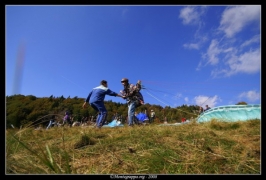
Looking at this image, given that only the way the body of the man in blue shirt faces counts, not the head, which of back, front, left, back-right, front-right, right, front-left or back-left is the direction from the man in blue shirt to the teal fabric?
front-right

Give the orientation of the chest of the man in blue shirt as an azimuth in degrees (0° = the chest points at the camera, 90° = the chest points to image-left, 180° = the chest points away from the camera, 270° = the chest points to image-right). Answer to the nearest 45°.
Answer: approximately 225°

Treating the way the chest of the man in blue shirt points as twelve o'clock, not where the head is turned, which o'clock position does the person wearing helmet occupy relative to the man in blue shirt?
The person wearing helmet is roughly at 1 o'clock from the man in blue shirt.
